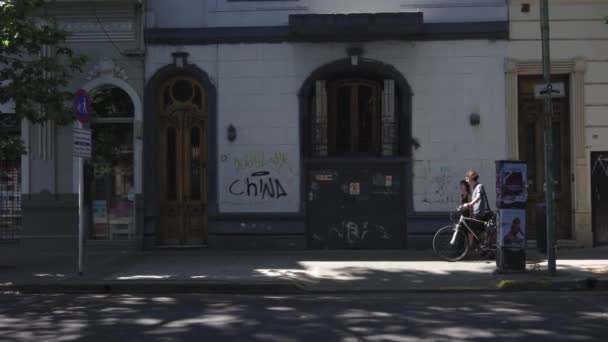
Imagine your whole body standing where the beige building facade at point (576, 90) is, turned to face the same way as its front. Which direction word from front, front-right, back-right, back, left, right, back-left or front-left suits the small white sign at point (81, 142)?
front-right

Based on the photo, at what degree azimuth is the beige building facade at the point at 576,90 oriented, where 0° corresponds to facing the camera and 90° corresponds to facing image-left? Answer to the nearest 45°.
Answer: approximately 0°

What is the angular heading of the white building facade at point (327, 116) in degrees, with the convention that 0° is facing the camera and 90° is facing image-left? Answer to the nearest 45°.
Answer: approximately 0°

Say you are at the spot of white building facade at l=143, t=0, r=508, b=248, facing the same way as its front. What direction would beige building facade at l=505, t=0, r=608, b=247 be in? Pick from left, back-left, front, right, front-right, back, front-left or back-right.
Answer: left

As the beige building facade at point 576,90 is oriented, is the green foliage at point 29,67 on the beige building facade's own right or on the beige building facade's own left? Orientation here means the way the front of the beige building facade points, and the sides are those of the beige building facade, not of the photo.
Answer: on the beige building facade's own right

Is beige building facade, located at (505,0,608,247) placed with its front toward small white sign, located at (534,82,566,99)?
yes

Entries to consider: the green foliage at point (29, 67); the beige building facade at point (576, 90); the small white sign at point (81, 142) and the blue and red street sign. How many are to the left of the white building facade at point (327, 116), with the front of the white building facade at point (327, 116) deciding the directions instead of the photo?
1

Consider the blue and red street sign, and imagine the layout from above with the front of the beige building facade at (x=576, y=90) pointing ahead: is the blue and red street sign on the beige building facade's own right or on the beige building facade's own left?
on the beige building facade's own right

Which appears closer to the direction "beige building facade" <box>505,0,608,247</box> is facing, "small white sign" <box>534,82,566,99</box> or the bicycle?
the small white sign

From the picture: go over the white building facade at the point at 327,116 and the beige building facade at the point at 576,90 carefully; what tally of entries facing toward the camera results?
2
